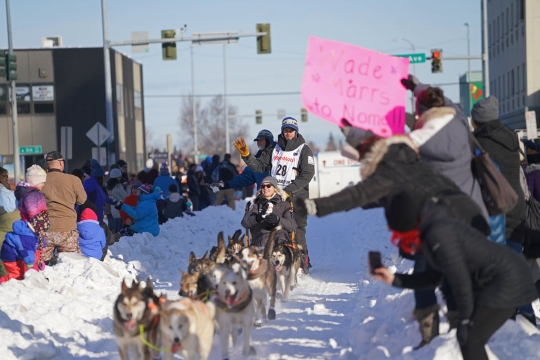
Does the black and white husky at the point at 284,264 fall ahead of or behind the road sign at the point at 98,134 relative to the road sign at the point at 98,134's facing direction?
behind

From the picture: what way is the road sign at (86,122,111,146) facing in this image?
away from the camera

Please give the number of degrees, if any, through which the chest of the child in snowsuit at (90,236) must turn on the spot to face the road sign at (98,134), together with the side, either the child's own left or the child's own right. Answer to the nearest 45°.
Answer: approximately 45° to the child's own left
